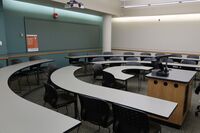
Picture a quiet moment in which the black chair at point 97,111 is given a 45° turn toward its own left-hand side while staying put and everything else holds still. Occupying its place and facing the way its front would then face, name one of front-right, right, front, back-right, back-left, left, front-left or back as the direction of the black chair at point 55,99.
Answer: front-left

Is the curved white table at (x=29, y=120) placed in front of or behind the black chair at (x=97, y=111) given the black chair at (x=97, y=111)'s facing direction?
behind

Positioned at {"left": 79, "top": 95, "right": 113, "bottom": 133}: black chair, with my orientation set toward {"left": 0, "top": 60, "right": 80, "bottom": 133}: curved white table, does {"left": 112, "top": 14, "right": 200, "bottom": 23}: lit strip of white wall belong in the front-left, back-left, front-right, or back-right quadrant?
back-right

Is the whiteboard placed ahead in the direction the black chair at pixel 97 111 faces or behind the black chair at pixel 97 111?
ahead

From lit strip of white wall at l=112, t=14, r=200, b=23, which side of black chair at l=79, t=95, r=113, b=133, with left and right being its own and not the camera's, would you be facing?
front
